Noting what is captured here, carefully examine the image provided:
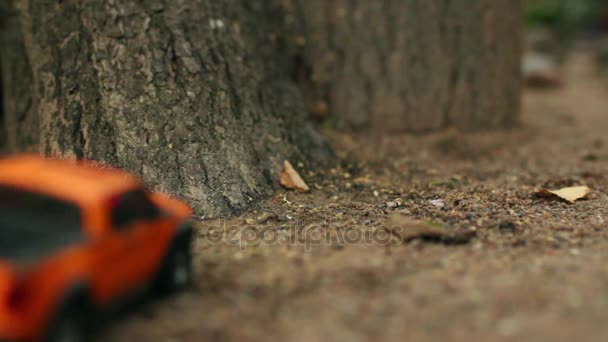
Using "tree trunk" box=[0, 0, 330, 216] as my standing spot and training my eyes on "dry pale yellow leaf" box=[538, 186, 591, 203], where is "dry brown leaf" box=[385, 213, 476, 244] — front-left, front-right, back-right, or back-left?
front-right

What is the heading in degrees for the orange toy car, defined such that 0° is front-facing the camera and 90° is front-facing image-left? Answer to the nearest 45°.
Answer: approximately 225°

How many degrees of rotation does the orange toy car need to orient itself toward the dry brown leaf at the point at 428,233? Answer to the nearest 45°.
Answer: approximately 45° to its right

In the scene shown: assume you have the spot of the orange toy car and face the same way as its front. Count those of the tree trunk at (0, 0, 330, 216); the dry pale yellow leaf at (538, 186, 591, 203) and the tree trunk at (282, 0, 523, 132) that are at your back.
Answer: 0

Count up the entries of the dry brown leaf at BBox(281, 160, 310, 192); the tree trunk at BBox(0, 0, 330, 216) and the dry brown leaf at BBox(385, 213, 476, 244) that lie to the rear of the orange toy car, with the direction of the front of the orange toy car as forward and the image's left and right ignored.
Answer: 0

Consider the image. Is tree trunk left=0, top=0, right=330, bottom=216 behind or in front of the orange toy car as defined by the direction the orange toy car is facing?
in front

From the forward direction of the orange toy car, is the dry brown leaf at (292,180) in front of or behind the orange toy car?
in front

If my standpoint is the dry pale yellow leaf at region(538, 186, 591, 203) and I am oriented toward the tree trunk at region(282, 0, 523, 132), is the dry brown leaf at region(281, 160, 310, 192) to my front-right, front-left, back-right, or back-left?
front-left

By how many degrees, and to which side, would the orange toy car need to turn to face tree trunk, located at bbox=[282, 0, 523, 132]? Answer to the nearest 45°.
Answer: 0° — it already faces it

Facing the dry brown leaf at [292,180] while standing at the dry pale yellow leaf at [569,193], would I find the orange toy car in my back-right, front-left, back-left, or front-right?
front-left

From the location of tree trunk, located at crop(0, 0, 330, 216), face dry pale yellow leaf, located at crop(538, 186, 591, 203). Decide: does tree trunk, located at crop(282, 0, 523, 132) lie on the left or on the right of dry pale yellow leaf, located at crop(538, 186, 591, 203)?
left
